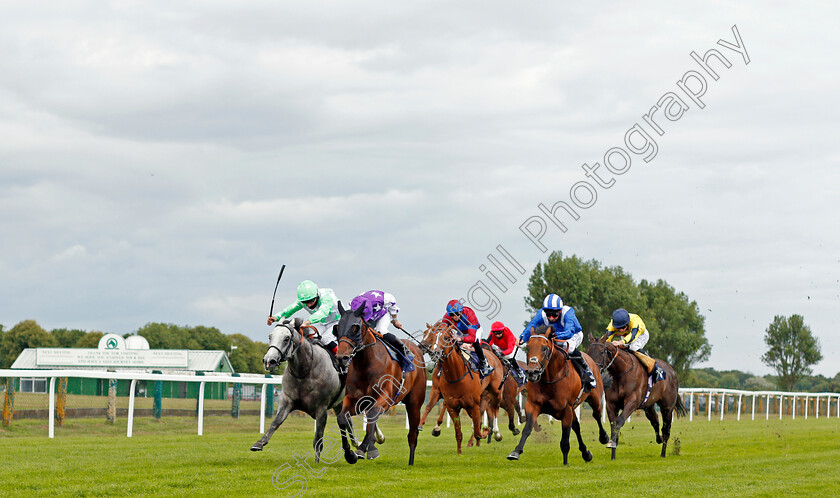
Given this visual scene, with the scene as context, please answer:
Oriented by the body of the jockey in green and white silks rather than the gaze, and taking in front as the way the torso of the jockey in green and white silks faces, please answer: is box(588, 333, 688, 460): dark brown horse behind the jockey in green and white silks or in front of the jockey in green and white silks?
behind

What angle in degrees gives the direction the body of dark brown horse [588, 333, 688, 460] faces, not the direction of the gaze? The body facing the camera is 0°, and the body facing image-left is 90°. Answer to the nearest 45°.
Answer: approximately 45°

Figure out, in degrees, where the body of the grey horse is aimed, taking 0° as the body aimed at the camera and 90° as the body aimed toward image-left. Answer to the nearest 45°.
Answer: approximately 45°

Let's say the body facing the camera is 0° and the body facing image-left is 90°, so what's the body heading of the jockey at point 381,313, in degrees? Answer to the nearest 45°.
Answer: approximately 45°

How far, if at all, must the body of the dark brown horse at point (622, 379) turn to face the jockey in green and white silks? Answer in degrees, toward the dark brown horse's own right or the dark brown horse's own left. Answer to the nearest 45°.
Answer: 0° — it already faces them
